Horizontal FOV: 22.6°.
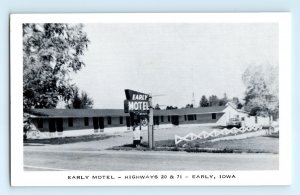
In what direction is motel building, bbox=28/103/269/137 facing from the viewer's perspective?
toward the camera
